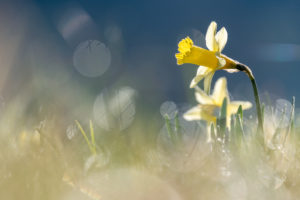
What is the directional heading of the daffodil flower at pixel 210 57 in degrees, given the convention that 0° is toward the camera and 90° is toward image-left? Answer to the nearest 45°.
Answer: approximately 90°
